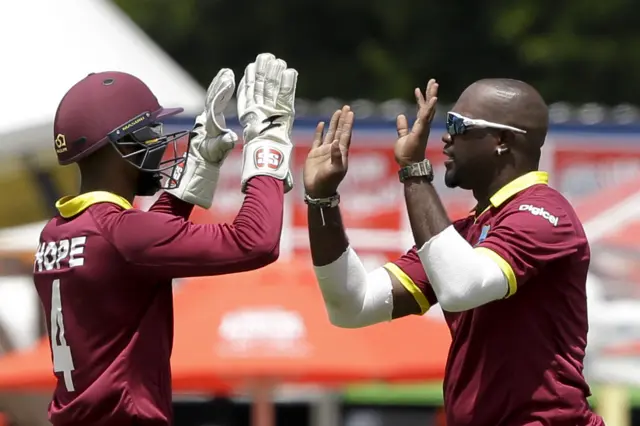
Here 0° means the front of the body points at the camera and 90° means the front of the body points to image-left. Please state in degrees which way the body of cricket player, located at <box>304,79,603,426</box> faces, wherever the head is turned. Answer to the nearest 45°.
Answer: approximately 90°

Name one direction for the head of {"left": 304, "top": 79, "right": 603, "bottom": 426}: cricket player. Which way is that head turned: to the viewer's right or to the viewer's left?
to the viewer's left

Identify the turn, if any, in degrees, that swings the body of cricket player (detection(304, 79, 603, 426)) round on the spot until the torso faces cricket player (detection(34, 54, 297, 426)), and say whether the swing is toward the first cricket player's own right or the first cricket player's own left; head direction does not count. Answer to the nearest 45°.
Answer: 0° — they already face them
